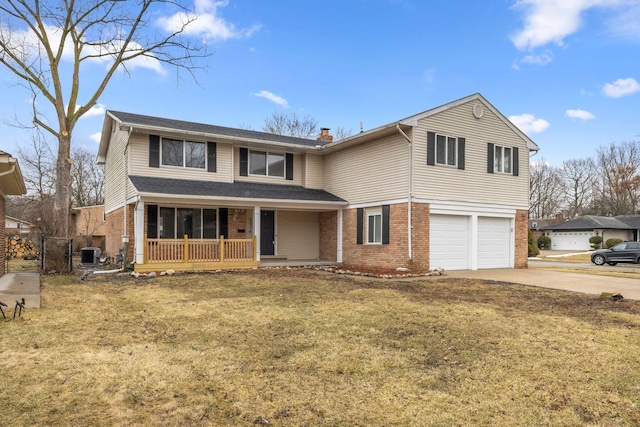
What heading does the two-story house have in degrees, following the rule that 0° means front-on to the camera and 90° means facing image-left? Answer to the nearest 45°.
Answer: approximately 315°

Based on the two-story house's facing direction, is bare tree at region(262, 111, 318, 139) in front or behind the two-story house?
behind

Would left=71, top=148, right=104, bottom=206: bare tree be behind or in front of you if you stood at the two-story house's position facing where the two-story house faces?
behind

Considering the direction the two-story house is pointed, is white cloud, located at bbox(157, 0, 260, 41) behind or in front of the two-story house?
behind

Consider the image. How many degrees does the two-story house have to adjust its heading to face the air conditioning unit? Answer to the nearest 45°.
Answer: approximately 135° to its right

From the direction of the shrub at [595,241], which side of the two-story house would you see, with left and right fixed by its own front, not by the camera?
left

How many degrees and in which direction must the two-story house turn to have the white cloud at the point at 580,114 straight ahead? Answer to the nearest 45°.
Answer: approximately 90° to its left

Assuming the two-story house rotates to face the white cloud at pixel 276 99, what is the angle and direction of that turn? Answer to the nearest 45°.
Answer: approximately 135° to its left

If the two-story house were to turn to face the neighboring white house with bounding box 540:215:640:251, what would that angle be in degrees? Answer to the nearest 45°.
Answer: approximately 90° to its left
